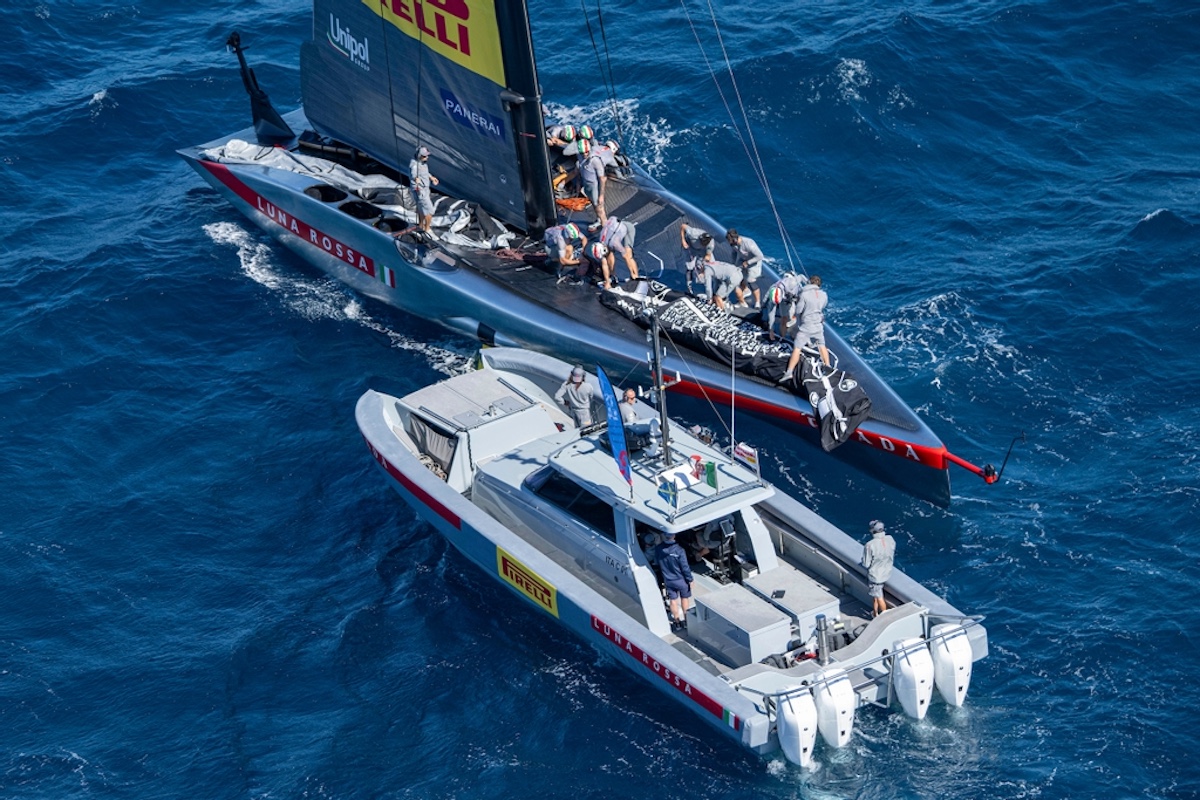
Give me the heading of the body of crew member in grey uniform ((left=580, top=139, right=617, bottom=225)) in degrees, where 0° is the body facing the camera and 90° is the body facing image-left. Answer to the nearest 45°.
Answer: approximately 45°

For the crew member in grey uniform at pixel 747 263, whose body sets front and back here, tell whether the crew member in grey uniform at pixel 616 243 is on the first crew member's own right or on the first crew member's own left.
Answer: on the first crew member's own right

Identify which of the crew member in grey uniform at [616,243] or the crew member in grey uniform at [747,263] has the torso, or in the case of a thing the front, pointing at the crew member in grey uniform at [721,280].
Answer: the crew member in grey uniform at [747,263]

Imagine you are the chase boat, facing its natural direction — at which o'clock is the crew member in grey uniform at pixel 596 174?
The crew member in grey uniform is roughly at 1 o'clock from the chase boat.

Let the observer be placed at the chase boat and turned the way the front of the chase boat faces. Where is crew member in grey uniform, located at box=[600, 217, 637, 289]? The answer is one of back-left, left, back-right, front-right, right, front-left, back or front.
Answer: front-right

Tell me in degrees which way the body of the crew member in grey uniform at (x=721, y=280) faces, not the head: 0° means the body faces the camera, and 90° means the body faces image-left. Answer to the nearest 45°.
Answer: approximately 45°

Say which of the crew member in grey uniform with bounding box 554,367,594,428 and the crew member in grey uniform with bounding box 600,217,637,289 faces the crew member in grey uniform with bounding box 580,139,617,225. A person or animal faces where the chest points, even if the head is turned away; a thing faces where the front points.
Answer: the crew member in grey uniform with bounding box 554,367,594,428

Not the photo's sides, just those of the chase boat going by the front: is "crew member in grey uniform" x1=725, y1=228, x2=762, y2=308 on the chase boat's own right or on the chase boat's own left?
on the chase boat's own right

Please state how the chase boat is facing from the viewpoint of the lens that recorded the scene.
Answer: facing away from the viewer and to the left of the viewer
